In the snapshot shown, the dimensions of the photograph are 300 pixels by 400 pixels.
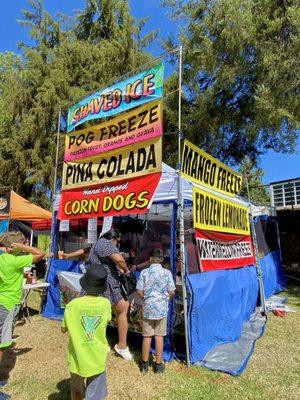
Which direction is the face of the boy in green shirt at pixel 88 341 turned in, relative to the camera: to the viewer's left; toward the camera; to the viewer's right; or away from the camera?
away from the camera

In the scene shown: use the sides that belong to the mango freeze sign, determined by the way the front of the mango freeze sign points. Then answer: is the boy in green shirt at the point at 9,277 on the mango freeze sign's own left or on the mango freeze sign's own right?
on the mango freeze sign's own right
